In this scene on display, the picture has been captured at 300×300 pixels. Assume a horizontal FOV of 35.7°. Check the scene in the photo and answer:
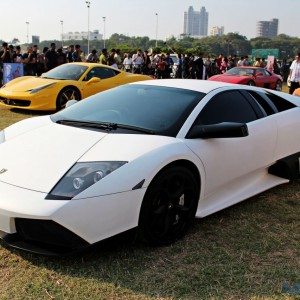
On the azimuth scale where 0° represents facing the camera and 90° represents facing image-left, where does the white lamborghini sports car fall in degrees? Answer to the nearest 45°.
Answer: approximately 45°

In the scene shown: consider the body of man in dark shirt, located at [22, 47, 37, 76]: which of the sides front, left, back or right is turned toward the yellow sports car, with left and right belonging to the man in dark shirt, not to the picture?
front

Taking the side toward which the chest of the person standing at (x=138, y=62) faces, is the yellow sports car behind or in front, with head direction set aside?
in front

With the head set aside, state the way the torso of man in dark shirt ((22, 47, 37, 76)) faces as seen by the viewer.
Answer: toward the camera

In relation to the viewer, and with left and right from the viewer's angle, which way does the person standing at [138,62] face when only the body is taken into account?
facing the viewer

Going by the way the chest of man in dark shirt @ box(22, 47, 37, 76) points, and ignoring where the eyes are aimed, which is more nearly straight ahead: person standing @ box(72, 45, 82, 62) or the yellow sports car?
the yellow sports car

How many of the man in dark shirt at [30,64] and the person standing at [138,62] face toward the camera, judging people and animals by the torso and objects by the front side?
2

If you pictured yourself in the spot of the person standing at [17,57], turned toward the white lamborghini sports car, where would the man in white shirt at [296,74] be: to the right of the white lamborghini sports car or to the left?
left

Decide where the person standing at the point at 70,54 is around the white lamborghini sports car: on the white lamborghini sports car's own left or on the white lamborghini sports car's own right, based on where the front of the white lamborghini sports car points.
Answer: on the white lamborghini sports car's own right

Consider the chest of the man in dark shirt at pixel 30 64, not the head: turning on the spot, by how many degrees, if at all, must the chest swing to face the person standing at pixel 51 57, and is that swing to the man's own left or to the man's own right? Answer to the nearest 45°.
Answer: approximately 90° to the man's own left

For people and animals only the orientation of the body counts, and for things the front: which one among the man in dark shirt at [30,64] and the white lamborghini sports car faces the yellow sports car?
the man in dark shirt

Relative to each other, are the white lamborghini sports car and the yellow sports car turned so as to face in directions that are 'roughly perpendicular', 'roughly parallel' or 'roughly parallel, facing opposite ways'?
roughly parallel
